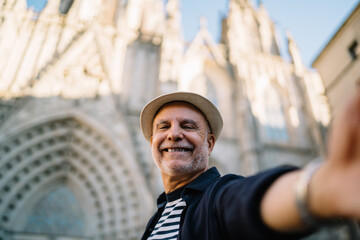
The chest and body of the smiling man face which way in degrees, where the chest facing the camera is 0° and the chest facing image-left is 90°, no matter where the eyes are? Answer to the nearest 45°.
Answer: approximately 45°

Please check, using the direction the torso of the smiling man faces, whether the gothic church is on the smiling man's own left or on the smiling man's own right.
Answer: on the smiling man's own right
